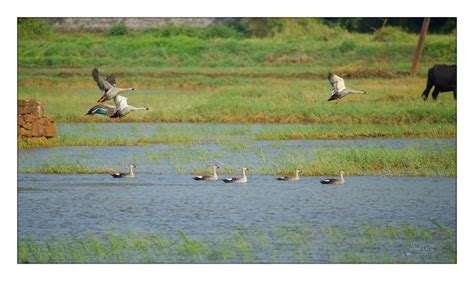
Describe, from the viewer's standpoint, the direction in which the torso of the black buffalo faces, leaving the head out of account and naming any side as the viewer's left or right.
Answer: facing to the right of the viewer

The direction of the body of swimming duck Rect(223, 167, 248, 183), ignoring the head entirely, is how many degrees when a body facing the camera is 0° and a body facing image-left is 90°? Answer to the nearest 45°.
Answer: approximately 270°

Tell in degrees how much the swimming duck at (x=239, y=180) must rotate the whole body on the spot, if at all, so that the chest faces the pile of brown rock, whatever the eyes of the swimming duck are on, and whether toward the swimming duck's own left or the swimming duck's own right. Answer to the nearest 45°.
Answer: approximately 135° to the swimming duck's own left

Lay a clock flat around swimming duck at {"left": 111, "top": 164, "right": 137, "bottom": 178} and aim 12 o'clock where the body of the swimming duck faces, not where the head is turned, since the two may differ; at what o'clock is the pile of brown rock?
The pile of brown rock is roughly at 8 o'clock from the swimming duck.

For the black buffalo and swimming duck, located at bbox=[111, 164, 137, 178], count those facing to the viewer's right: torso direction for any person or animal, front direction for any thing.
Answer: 2

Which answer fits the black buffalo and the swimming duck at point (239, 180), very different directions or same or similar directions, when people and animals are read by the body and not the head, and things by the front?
same or similar directions

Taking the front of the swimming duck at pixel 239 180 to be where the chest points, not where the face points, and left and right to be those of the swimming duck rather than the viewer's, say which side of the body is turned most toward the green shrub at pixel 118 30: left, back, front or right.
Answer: left

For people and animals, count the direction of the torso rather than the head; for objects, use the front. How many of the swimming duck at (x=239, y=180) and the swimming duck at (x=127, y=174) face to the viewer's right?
2

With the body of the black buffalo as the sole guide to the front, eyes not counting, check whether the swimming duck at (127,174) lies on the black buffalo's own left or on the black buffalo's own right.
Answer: on the black buffalo's own right

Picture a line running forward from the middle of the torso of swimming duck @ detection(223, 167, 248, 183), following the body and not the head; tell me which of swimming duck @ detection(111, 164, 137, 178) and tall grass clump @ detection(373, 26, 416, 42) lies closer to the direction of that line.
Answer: the tall grass clump

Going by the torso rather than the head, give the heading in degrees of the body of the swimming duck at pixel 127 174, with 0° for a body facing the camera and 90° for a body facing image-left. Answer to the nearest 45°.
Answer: approximately 270°

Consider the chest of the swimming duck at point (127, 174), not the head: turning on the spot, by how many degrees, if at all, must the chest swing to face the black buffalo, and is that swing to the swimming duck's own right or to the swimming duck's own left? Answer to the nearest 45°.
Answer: approximately 45° to the swimming duck's own left
